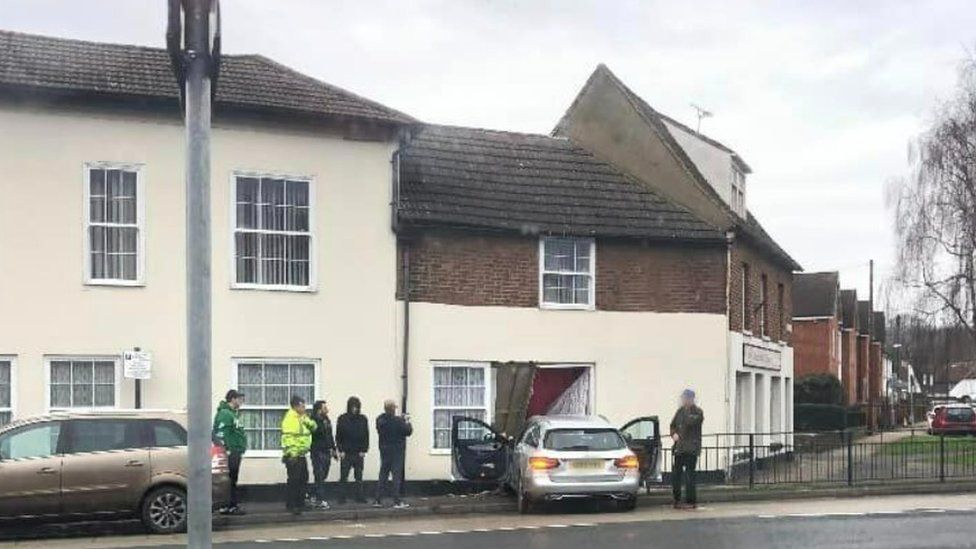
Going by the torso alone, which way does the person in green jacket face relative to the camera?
to the viewer's right

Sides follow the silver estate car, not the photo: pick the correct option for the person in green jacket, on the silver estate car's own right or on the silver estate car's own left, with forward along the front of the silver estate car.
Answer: on the silver estate car's own left

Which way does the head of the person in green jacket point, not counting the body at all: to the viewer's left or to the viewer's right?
to the viewer's right

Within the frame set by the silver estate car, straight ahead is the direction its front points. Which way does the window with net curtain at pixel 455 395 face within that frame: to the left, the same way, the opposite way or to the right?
the opposite way

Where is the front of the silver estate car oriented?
away from the camera

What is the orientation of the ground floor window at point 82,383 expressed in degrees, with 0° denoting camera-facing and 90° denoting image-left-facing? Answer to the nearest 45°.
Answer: approximately 0°

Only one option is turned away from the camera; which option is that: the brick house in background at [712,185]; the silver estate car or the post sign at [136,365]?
the silver estate car

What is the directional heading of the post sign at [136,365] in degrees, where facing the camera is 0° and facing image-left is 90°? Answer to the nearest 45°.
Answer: approximately 0°

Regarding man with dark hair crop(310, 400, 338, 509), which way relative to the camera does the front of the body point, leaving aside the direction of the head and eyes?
to the viewer's right

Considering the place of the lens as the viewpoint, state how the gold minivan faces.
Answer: facing to the left of the viewer
